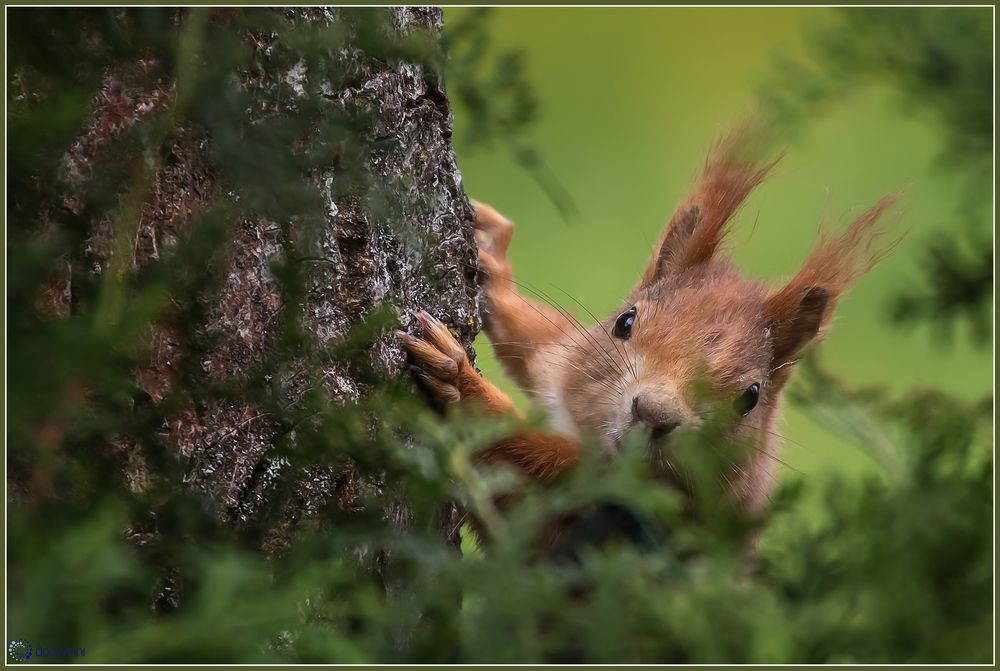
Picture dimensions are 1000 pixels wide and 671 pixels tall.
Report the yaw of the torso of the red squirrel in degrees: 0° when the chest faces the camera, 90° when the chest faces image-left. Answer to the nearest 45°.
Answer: approximately 0°
